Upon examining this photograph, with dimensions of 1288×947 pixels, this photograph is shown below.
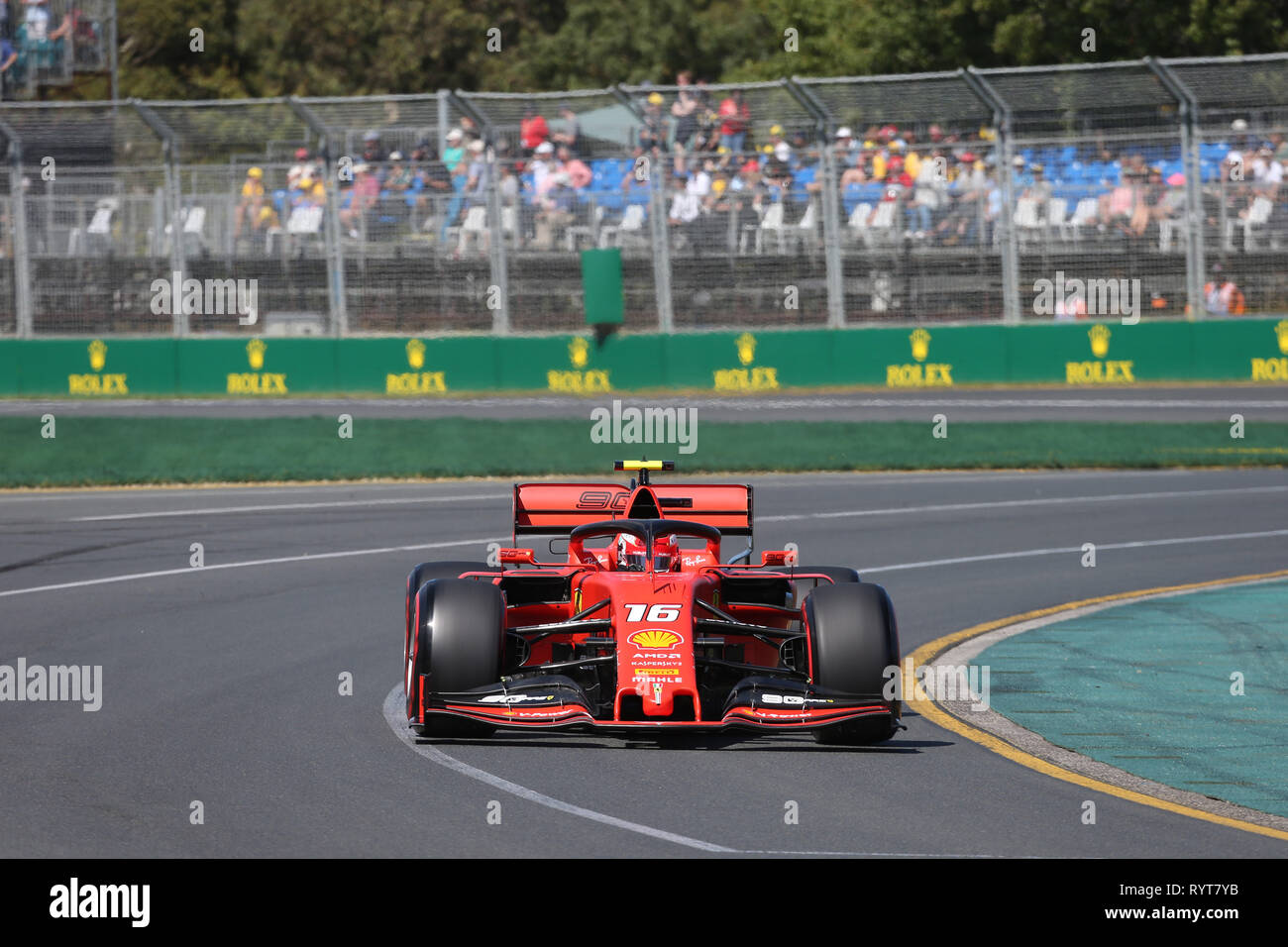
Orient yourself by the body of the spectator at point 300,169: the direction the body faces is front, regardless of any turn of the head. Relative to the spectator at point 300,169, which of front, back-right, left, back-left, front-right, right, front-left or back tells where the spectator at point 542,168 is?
left

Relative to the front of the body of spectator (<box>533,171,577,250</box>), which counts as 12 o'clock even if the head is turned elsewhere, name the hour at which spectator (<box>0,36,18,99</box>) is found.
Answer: spectator (<box>0,36,18,99</box>) is roughly at 3 o'clock from spectator (<box>533,171,577,250</box>).

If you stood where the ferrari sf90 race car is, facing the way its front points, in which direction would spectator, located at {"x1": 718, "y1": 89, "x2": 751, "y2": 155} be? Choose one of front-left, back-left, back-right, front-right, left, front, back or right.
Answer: back

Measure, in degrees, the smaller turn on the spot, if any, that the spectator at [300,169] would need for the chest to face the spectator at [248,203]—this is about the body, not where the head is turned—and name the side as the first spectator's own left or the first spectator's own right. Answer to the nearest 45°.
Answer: approximately 90° to the first spectator's own right

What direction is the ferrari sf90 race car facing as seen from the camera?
toward the camera

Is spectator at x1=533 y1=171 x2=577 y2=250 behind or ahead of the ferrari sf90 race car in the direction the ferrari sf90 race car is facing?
behind

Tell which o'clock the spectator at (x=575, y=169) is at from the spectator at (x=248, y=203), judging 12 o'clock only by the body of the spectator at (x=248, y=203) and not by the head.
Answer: the spectator at (x=575, y=169) is roughly at 8 o'clock from the spectator at (x=248, y=203).

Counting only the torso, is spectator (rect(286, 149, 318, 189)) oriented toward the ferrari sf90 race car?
yes

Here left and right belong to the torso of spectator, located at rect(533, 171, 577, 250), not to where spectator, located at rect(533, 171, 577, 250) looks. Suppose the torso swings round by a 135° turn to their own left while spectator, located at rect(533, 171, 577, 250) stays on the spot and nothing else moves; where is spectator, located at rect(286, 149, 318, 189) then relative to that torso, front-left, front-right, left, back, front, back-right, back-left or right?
back

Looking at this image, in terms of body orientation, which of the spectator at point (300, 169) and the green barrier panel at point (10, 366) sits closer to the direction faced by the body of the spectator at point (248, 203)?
the green barrier panel

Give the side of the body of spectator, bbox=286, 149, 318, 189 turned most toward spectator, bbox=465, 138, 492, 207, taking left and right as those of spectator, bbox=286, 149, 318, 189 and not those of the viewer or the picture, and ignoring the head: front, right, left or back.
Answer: left

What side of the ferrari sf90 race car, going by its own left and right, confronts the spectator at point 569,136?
back

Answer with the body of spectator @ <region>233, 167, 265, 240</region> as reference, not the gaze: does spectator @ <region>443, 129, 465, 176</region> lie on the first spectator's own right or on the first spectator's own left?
on the first spectator's own left

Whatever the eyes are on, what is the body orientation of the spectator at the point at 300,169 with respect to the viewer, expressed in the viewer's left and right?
facing the viewer

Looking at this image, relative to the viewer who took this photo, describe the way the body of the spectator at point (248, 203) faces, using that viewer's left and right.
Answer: facing the viewer and to the left of the viewer
